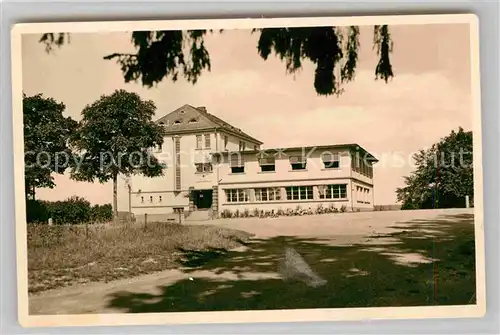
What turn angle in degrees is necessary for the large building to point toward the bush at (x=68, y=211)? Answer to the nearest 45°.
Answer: approximately 90° to its right

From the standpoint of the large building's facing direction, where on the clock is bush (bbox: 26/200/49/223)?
The bush is roughly at 3 o'clock from the large building.

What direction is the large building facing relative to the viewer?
toward the camera

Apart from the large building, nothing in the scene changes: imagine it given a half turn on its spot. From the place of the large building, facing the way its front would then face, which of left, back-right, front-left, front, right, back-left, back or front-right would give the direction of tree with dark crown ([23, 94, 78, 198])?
left

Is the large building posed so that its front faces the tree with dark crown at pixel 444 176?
no
